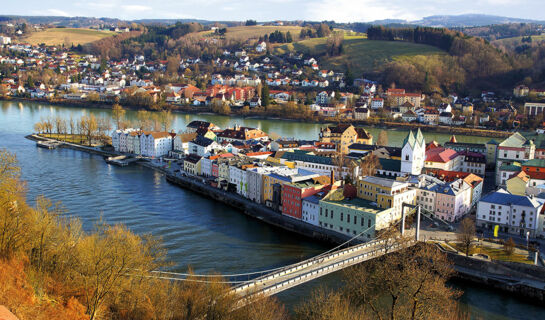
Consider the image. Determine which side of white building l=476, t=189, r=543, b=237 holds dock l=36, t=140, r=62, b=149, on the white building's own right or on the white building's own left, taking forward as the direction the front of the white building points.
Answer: on the white building's own right

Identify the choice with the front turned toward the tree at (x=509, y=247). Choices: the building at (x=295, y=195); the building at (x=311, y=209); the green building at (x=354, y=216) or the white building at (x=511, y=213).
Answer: the white building

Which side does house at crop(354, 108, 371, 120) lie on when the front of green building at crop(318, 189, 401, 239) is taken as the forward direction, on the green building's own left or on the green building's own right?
on the green building's own right

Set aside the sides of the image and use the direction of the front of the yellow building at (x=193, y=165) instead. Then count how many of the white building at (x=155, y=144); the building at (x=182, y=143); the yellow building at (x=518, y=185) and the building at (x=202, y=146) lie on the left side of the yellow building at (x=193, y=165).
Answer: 1

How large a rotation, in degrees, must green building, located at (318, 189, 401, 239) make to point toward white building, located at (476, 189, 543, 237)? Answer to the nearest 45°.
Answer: approximately 135° to its left

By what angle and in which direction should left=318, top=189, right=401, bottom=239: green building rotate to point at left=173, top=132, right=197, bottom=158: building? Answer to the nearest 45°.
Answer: approximately 90° to its right

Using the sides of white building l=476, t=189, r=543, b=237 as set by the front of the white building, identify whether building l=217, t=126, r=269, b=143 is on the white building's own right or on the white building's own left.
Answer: on the white building's own right

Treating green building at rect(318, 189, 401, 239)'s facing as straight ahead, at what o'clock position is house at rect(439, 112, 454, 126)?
The house is roughly at 5 o'clock from the green building.

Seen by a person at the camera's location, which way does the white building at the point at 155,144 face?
facing the viewer and to the left of the viewer

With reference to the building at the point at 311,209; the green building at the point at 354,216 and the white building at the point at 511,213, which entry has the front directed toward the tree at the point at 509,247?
the white building

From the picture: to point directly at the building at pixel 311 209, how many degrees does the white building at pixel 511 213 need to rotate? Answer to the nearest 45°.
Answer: approximately 90° to its right
